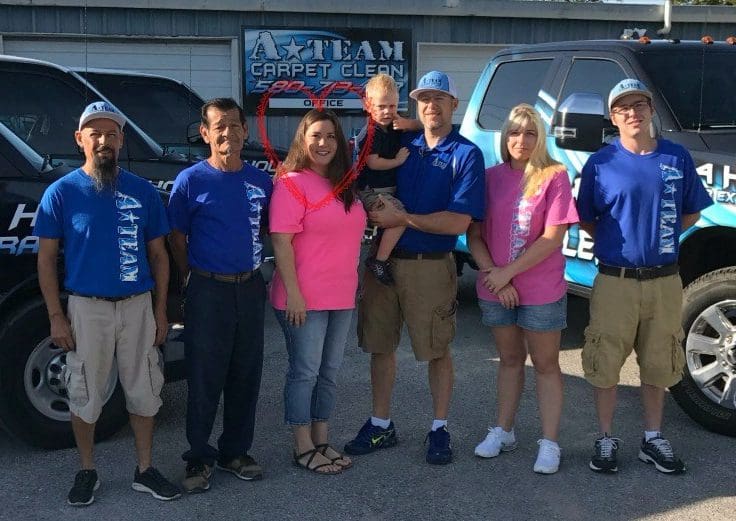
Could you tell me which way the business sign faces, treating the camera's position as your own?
facing the viewer

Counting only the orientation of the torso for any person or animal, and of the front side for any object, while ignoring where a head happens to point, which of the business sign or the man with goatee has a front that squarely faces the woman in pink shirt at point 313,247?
the business sign

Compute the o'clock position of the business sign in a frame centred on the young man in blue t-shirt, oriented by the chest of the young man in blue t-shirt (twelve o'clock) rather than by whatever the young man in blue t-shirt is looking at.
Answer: The business sign is roughly at 5 o'clock from the young man in blue t-shirt.

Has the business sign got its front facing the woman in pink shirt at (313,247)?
yes

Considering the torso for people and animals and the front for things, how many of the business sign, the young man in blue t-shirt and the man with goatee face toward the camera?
3

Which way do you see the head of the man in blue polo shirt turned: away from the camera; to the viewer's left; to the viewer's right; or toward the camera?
toward the camera

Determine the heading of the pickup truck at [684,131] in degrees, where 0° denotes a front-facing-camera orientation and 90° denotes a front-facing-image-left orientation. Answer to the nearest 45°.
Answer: approximately 315°

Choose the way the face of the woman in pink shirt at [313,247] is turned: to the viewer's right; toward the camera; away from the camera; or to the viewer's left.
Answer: toward the camera

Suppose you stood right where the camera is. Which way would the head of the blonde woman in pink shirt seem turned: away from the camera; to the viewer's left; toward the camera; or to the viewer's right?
toward the camera

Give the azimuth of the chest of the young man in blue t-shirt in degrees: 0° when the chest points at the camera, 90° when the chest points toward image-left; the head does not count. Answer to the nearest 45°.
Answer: approximately 0°

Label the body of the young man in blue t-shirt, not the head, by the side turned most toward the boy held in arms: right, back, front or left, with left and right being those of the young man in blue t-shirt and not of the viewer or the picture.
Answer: right

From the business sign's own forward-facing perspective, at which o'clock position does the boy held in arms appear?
The boy held in arms is roughly at 12 o'clock from the business sign.

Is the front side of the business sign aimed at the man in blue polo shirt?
yes

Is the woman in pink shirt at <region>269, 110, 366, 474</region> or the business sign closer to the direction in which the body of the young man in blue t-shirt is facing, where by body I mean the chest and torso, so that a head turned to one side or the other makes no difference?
the woman in pink shirt

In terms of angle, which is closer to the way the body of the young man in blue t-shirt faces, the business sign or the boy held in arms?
the boy held in arms

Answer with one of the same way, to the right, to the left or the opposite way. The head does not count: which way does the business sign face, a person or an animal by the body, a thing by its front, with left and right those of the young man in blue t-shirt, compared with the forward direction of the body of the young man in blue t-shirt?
the same way

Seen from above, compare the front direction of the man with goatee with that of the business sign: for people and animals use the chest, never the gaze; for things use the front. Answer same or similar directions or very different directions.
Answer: same or similar directions

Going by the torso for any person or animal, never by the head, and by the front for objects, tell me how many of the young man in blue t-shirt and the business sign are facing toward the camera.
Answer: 2

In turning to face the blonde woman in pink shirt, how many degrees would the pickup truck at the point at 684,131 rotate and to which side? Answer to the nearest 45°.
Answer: approximately 90° to its right
